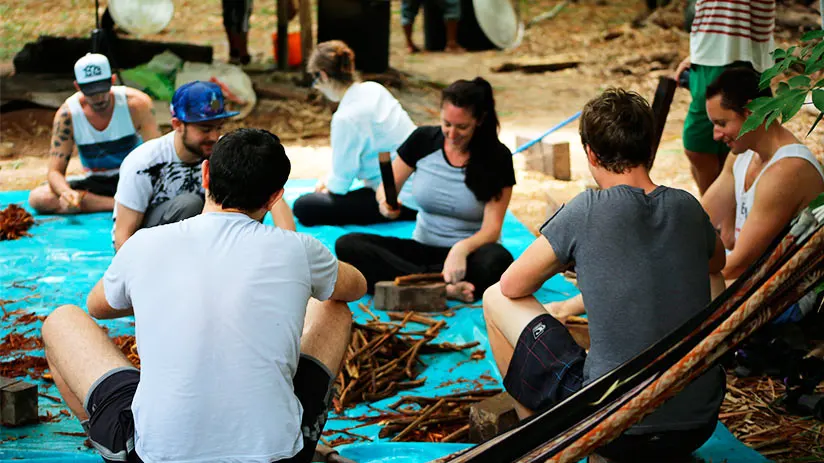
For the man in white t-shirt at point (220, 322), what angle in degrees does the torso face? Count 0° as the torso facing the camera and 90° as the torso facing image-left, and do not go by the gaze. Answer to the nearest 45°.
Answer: approximately 180°

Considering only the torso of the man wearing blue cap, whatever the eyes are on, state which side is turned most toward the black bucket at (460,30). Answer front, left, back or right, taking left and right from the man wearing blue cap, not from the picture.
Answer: left

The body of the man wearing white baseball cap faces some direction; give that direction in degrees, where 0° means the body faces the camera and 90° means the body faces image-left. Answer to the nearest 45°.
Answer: approximately 0°

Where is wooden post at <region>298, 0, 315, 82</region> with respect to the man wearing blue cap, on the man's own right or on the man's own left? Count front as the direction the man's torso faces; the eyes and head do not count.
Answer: on the man's own left

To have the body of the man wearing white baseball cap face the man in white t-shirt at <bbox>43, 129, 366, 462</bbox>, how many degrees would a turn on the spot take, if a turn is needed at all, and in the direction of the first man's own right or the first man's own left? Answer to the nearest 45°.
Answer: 0° — they already face them

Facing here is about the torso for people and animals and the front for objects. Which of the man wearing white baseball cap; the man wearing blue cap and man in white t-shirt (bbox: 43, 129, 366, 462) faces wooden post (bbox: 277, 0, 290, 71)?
the man in white t-shirt

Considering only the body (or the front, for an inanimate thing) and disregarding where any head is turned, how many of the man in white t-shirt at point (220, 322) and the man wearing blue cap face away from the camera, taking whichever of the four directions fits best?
1

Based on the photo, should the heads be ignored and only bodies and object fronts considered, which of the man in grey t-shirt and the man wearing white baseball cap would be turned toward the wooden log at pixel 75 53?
the man in grey t-shirt
